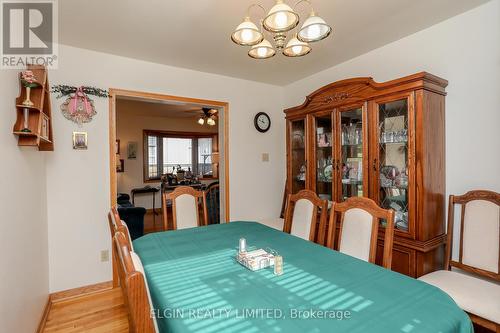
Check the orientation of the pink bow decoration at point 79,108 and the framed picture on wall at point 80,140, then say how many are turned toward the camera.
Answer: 2

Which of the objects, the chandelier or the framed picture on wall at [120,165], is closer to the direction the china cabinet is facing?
the chandelier

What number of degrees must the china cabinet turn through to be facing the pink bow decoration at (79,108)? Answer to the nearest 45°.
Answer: approximately 45° to its right

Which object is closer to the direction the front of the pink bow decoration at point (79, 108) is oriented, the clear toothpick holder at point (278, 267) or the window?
the clear toothpick holder

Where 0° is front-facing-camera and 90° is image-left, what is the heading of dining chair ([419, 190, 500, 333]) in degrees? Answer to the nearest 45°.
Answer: approximately 45°
